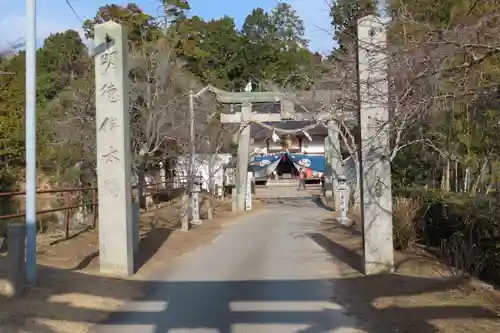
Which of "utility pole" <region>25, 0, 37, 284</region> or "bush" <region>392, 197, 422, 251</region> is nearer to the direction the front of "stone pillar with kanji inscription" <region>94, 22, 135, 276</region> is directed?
the utility pole

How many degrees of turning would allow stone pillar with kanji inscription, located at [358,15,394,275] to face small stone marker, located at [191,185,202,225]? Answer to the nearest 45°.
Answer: approximately 135° to its right

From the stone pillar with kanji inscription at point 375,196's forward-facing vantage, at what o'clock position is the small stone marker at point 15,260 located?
The small stone marker is roughly at 2 o'clock from the stone pillar with kanji inscription.

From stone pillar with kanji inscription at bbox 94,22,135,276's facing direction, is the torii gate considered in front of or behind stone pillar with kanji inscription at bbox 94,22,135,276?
behind

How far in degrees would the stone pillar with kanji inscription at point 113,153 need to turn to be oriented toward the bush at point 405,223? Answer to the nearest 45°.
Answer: approximately 90° to its left

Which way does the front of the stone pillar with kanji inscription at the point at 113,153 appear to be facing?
toward the camera

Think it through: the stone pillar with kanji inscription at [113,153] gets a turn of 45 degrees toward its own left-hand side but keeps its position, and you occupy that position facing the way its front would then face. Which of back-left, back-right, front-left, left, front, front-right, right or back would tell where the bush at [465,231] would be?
front-left

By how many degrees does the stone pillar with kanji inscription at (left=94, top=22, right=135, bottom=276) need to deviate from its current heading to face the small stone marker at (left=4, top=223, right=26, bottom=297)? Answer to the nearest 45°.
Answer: approximately 45° to its right

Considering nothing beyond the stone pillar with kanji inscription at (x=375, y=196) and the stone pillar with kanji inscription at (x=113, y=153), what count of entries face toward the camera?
2

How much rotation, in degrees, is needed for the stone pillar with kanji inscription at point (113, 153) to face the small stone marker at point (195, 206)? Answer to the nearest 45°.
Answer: approximately 180°
